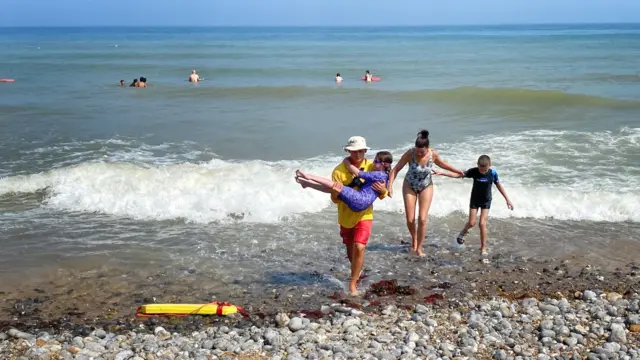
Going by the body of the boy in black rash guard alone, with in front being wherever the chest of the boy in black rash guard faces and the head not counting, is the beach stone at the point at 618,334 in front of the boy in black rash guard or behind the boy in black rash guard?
in front

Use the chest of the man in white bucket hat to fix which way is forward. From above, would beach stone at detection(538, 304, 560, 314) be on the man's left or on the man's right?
on the man's left

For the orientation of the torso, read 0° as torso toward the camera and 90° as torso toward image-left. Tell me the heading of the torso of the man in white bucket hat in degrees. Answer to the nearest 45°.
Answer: approximately 0°

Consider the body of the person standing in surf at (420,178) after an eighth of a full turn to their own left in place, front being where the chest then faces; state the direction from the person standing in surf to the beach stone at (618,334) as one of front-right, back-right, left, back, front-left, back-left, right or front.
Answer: front

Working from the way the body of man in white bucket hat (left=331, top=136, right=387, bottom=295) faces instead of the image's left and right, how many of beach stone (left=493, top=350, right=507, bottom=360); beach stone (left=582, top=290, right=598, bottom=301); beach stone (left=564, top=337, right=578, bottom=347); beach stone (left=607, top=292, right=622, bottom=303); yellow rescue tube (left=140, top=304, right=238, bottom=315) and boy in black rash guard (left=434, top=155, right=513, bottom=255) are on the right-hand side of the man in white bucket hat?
1

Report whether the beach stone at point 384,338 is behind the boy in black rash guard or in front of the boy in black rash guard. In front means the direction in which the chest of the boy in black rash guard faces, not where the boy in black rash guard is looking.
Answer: in front

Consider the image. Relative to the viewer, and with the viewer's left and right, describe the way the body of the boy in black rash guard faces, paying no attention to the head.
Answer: facing the viewer

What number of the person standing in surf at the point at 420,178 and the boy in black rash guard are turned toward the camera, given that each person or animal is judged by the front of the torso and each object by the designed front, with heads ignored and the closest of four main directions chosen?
2

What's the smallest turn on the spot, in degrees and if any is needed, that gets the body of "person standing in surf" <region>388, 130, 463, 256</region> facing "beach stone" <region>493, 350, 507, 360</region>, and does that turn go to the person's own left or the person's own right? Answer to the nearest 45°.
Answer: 0° — they already face it

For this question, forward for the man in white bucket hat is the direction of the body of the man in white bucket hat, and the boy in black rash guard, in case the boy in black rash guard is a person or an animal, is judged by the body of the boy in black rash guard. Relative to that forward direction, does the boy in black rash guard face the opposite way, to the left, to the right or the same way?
the same way

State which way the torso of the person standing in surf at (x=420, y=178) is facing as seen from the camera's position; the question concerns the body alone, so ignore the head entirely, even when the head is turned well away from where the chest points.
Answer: toward the camera

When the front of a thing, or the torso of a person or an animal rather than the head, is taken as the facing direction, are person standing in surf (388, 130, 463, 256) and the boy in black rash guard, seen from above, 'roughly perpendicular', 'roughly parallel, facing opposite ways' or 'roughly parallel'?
roughly parallel

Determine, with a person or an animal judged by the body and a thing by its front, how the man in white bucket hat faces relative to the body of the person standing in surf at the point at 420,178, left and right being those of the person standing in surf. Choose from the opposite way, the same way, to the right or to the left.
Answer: the same way

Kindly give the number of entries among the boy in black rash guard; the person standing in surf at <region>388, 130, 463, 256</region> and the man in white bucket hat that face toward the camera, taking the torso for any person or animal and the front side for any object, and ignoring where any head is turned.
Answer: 3

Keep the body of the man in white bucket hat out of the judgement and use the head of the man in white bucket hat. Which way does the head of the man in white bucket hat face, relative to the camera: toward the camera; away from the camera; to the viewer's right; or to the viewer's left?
toward the camera

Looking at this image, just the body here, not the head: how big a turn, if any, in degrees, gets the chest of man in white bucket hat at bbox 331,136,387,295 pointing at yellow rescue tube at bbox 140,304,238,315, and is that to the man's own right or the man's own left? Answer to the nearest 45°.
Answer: approximately 90° to the man's own right

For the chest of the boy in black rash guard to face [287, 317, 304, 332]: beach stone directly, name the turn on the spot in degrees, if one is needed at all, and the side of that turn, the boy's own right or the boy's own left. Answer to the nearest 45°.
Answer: approximately 45° to the boy's own right
